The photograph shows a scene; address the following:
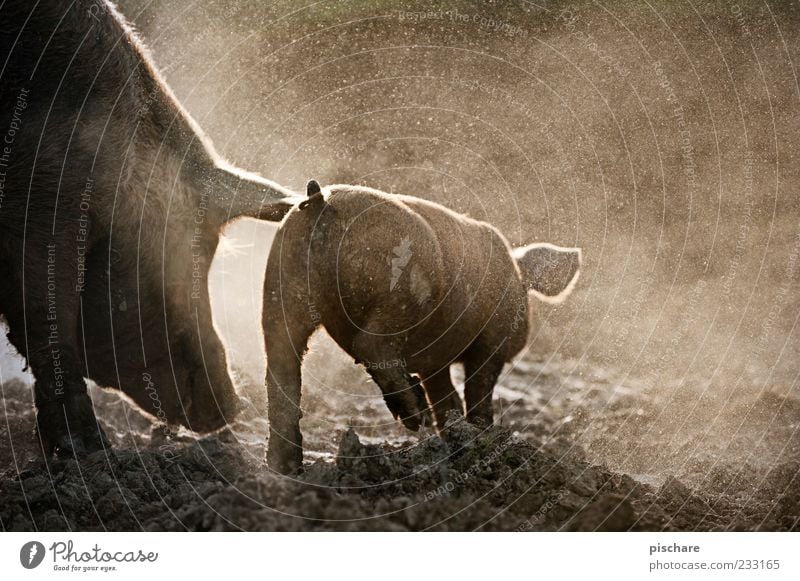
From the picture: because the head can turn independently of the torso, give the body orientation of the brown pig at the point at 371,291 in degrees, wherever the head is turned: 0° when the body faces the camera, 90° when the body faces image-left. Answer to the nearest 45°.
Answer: approximately 225°

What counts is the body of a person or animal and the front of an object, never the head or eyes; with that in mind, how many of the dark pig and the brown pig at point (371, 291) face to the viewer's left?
0

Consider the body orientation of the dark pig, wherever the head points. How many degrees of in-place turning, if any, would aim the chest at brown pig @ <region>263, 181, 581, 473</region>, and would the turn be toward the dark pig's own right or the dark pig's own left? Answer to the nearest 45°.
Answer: approximately 45° to the dark pig's own right

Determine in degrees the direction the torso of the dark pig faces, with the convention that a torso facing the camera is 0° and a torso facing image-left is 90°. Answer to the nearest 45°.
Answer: approximately 270°
